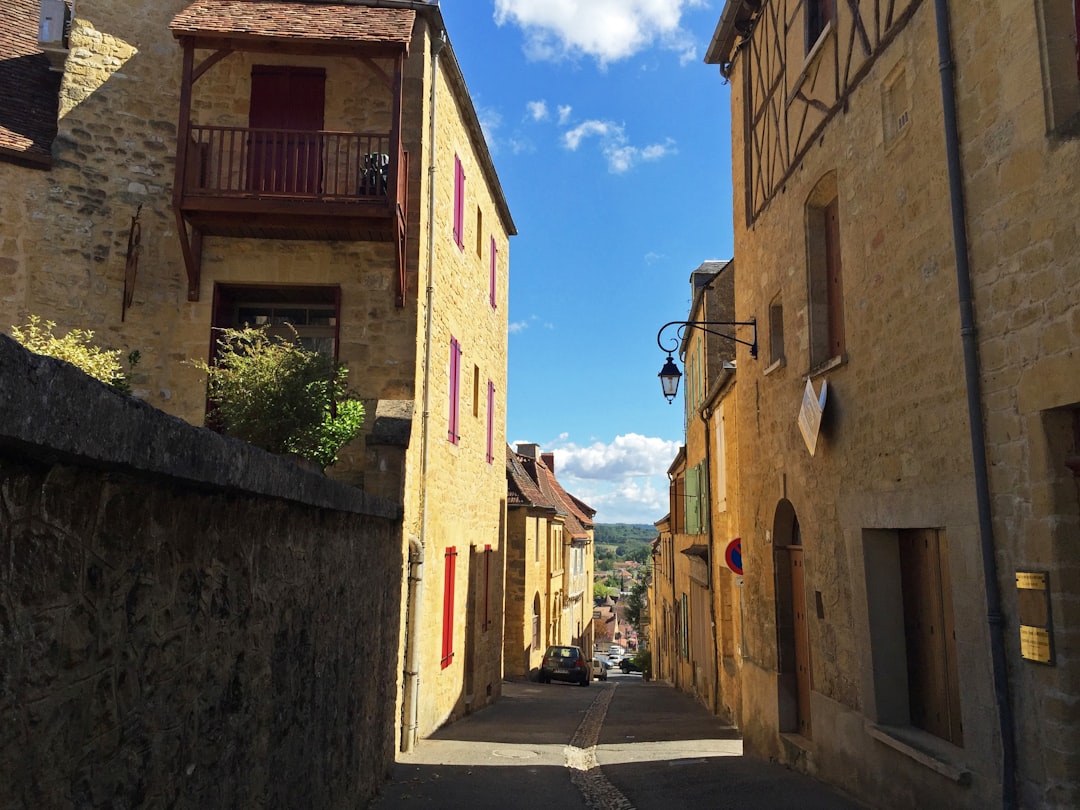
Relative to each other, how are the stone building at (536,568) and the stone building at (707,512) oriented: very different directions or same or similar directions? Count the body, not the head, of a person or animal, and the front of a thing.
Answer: very different directions

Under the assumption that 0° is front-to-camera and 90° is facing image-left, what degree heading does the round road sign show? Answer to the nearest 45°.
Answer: approximately 0°

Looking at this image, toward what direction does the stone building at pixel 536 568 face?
to the viewer's right

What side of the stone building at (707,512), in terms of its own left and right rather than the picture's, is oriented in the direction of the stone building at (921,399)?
left

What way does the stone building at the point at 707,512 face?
to the viewer's left
